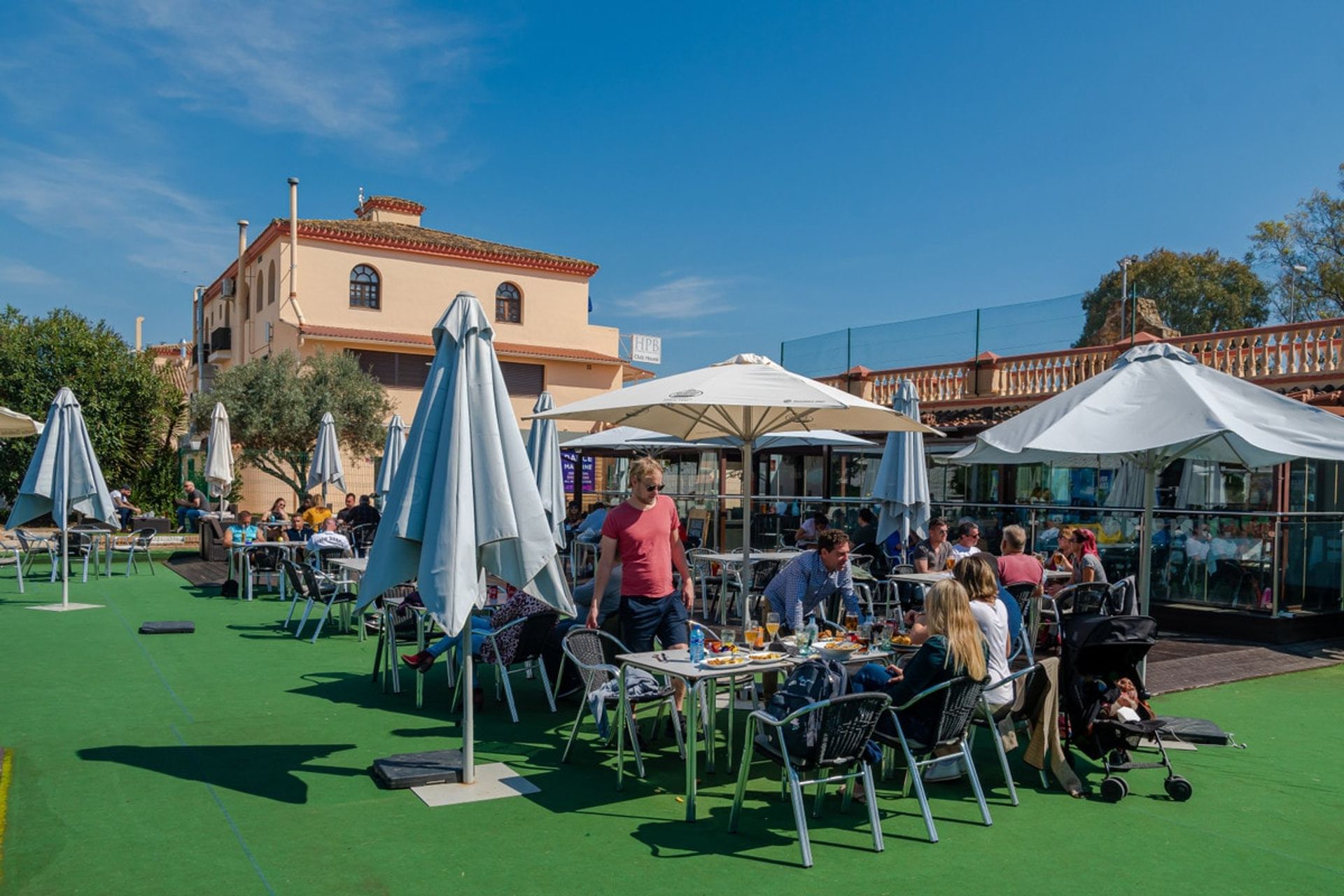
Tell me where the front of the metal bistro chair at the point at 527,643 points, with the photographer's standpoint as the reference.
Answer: facing away from the viewer and to the left of the viewer

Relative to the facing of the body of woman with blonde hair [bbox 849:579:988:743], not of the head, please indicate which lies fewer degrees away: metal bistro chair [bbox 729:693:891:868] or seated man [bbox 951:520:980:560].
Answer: the seated man

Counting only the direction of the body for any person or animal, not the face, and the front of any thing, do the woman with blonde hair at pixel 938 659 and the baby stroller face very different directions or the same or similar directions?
very different directions

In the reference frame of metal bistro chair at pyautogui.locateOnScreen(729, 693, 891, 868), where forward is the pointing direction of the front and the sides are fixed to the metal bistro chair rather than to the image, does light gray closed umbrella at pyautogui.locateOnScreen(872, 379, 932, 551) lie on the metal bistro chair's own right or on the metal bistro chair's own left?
on the metal bistro chair's own right

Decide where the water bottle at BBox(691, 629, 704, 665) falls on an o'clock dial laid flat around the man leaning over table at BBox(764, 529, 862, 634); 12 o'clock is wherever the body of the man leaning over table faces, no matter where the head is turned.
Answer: The water bottle is roughly at 2 o'clock from the man leaning over table.

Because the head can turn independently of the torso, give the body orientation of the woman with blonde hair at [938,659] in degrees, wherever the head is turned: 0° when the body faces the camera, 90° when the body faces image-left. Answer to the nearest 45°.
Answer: approximately 135°
